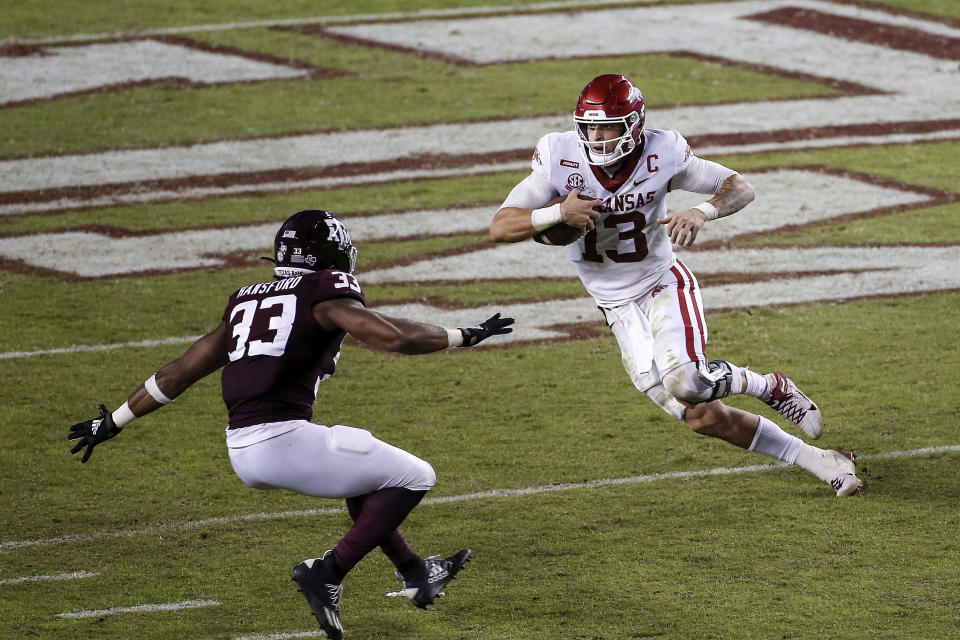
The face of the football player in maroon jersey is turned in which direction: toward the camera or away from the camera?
away from the camera

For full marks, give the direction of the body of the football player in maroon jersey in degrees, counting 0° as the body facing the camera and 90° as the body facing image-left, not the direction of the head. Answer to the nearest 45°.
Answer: approximately 225°

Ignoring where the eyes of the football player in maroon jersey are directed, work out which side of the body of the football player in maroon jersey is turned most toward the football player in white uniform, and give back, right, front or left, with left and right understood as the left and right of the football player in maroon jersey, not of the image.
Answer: front

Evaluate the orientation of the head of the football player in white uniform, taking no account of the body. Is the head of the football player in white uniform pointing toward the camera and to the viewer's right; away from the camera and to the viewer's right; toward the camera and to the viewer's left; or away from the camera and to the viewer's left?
toward the camera and to the viewer's left
